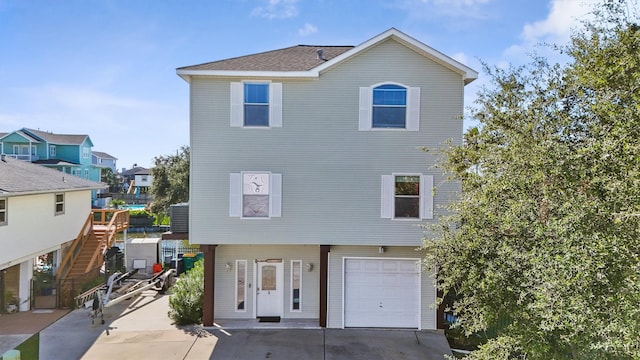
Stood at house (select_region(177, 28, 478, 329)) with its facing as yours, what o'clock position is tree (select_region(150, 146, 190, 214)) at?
The tree is roughly at 5 o'clock from the house.

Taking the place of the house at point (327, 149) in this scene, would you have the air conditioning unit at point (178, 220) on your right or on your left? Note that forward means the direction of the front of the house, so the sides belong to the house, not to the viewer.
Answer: on your right

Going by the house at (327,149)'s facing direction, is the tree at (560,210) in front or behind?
in front

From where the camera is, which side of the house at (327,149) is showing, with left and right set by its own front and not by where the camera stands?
front

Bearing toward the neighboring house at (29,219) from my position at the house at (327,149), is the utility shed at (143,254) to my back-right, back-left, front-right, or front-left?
front-right

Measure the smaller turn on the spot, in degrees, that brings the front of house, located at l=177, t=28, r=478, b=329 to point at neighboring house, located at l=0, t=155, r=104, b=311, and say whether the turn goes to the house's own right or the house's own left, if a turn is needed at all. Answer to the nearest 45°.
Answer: approximately 90° to the house's own right

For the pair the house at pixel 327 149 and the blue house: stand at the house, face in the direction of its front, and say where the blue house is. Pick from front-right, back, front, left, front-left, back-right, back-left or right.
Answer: back-right
